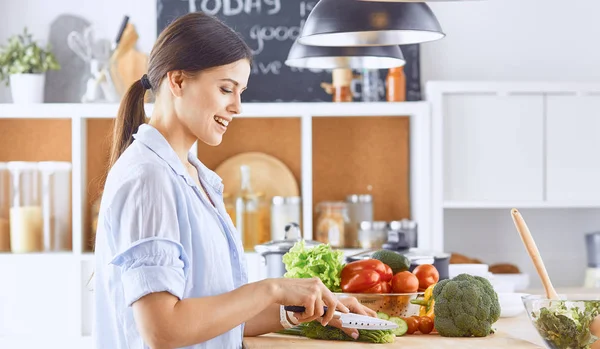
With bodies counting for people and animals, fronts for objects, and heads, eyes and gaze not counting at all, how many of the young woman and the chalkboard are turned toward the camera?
1

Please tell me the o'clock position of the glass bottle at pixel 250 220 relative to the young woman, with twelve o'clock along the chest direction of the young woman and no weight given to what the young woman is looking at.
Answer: The glass bottle is roughly at 9 o'clock from the young woman.

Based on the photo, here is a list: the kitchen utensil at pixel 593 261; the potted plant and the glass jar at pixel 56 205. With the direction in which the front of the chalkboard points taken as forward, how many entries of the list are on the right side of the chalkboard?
2

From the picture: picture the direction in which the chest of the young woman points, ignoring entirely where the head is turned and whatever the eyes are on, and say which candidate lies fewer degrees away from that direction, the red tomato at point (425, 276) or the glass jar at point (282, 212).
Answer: the red tomato

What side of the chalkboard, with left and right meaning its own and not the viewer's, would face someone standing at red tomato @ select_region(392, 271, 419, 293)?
front

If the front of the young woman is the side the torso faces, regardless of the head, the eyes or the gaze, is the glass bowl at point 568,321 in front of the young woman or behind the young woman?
in front

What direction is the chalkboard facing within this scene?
toward the camera

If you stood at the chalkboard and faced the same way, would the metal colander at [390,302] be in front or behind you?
in front

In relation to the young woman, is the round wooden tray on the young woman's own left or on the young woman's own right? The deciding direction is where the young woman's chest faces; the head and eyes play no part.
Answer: on the young woman's own left

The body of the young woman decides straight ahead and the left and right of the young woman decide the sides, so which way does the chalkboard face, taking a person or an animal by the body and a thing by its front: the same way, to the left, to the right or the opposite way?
to the right

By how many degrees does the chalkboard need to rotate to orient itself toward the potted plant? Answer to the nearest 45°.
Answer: approximately 90° to its right

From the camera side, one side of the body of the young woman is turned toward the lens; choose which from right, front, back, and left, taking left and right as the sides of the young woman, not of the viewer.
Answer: right

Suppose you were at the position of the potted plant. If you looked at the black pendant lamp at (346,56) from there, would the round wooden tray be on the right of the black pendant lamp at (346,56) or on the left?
left

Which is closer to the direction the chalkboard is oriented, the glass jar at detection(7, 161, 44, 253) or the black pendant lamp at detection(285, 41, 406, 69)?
the black pendant lamp

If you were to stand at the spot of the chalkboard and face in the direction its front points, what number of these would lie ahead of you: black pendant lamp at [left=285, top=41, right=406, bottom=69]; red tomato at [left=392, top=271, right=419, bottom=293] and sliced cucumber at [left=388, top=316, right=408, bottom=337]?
3

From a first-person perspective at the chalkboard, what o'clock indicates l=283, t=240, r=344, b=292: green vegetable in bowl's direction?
The green vegetable in bowl is roughly at 12 o'clock from the chalkboard.

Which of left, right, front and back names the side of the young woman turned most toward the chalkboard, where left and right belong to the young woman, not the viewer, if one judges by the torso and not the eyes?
left
